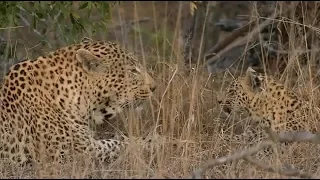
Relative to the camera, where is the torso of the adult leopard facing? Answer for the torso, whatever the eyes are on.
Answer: to the viewer's right

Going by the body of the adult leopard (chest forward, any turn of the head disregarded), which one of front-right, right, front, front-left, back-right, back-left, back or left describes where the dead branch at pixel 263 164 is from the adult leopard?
front-right
